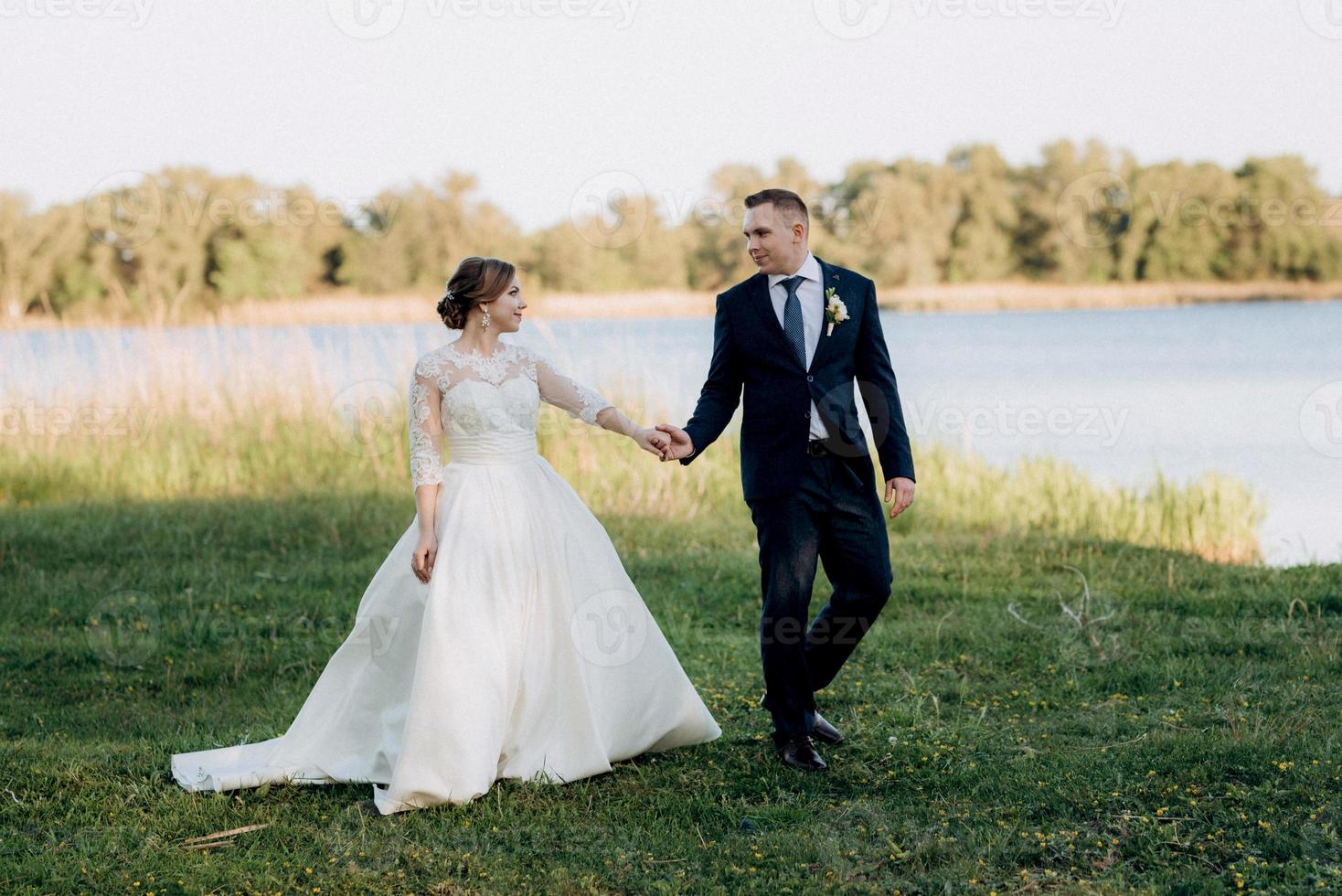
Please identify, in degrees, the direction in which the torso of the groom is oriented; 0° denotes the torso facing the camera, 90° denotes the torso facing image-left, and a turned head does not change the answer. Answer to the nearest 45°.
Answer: approximately 0°
